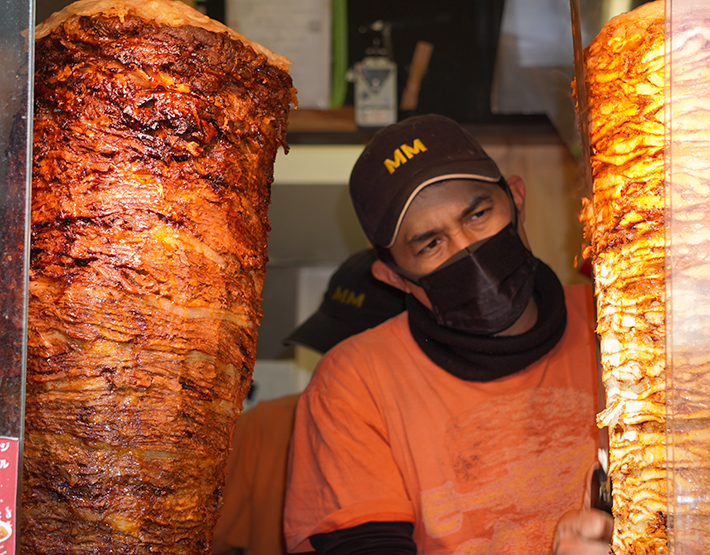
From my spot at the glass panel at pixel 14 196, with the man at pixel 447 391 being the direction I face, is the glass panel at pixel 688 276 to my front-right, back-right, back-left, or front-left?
front-right

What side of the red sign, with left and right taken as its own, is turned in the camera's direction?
front

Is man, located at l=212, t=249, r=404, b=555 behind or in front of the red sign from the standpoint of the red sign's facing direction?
behind
